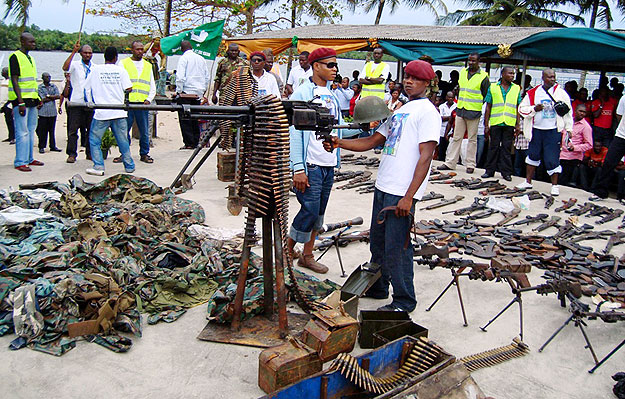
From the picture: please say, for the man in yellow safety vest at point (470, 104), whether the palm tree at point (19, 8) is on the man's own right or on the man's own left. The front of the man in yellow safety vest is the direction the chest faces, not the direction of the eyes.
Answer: on the man's own right

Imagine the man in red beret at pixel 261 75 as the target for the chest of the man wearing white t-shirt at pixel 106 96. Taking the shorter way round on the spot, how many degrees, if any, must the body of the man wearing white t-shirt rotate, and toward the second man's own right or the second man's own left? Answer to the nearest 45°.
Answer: approximately 90° to the second man's own right

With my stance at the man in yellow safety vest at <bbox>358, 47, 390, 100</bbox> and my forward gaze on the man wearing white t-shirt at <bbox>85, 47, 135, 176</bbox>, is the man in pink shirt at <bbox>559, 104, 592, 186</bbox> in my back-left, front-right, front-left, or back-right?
back-left

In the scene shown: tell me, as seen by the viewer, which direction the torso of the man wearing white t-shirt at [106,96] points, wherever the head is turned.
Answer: away from the camera

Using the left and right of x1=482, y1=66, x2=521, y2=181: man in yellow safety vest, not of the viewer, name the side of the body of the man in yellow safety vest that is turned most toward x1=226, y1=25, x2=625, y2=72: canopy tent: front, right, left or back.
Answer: back

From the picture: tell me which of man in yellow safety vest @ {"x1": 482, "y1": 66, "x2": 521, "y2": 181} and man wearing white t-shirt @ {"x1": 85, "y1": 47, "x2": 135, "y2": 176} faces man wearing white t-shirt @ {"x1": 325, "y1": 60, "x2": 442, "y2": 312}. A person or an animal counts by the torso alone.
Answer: the man in yellow safety vest

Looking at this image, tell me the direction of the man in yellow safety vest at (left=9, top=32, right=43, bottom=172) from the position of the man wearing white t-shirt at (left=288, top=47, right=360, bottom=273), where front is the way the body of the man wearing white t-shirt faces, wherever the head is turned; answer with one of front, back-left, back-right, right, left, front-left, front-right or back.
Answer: back

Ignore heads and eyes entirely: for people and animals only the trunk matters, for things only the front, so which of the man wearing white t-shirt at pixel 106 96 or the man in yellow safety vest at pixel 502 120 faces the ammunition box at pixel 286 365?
the man in yellow safety vest

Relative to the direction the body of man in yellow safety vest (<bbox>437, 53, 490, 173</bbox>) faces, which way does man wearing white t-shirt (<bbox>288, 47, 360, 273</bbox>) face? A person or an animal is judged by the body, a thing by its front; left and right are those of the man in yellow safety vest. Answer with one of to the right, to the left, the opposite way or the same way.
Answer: to the left

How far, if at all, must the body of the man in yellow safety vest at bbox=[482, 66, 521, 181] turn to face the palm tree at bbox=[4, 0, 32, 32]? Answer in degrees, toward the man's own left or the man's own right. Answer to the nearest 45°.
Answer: approximately 90° to the man's own right

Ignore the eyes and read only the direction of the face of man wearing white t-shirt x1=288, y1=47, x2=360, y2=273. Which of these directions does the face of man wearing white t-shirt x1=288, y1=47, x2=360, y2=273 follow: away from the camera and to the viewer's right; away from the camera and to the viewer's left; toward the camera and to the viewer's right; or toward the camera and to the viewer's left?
toward the camera and to the viewer's right

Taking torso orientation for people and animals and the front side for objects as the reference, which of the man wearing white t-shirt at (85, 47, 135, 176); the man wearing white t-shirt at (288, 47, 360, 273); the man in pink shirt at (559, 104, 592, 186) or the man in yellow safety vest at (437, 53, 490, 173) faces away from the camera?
the man wearing white t-shirt at (85, 47, 135, 176)

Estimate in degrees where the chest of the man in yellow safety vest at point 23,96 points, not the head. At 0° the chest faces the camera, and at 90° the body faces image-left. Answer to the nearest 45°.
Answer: approximately 315°

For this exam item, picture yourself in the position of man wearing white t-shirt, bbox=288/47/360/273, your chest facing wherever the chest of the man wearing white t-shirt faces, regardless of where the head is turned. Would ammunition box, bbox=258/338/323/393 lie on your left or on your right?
on your right
